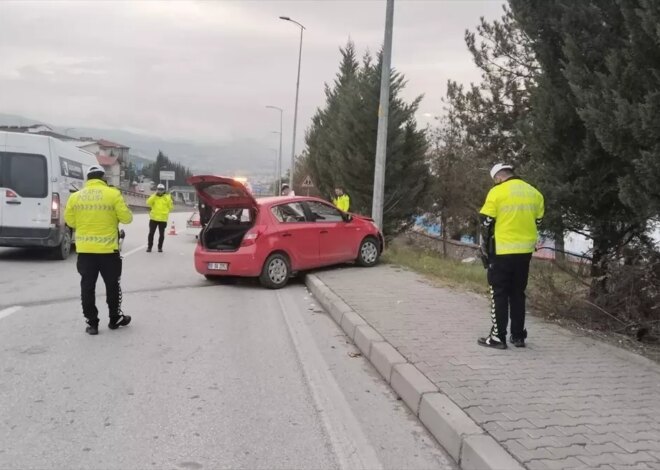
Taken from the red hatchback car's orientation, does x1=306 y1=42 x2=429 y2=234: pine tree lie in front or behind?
in front

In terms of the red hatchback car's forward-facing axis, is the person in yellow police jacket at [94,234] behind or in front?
behind

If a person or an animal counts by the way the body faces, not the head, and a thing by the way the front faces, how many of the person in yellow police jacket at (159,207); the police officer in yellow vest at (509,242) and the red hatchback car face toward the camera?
1

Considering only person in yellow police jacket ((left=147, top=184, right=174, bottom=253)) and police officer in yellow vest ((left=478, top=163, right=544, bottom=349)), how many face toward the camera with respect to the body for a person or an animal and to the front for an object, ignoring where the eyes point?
1

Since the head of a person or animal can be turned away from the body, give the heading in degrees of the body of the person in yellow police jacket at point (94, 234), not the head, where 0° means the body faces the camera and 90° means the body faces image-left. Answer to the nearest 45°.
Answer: approximately 225°

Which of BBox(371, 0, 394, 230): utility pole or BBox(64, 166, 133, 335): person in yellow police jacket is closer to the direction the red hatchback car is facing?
the utility pole

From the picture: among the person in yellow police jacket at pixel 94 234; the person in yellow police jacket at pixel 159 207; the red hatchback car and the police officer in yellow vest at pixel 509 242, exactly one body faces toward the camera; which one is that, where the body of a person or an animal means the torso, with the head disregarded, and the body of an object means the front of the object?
the person in yellow police jacket at pixel 159 207

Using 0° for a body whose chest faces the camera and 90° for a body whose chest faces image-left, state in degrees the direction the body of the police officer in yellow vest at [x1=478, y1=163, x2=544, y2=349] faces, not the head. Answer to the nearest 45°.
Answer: approximately 135°

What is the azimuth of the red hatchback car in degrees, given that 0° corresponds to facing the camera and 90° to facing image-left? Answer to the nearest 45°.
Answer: approximately 225°

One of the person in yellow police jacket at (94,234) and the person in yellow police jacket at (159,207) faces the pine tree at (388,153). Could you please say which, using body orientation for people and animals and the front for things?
the person in yellow police jacket at (94,234)

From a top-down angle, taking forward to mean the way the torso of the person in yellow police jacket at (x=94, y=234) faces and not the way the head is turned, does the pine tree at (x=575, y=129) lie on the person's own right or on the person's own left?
on the person's own right

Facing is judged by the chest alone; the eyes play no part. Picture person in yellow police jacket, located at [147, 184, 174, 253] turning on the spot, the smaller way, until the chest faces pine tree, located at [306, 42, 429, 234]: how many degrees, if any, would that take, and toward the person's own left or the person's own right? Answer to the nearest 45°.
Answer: approximately 90° to the person's own left

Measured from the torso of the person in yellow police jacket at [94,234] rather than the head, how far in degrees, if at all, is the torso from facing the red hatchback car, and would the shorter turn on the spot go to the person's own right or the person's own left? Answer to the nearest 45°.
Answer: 0° — they already face it
